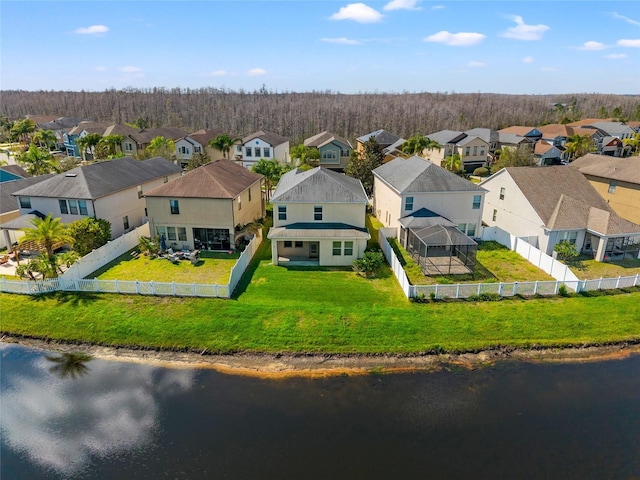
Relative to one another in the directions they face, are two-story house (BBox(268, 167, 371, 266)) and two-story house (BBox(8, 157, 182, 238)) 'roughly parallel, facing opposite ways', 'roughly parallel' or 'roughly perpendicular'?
roughly parallel

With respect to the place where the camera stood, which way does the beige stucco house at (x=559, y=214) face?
facing away from the viewer and to the left of the viewer

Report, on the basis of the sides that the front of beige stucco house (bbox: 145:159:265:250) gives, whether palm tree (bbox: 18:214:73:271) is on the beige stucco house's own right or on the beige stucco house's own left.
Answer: on the beige stucco house's own left

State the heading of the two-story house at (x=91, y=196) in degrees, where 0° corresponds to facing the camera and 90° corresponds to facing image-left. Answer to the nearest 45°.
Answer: approximately 225°

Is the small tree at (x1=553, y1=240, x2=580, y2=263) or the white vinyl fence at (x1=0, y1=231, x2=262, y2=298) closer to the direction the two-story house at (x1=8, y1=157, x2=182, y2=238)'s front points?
the small tree

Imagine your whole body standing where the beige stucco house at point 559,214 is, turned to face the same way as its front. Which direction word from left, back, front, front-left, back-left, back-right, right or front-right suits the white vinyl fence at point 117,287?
left

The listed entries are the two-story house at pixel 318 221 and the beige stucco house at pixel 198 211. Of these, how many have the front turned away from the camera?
2

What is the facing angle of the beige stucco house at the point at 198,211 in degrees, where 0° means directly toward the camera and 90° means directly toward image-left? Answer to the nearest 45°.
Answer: approximately 180°

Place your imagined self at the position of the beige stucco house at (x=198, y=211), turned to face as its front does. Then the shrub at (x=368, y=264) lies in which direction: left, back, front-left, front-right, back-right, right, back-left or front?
back-right

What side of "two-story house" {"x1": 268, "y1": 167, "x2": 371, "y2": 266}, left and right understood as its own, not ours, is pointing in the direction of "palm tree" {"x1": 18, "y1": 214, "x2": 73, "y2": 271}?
left

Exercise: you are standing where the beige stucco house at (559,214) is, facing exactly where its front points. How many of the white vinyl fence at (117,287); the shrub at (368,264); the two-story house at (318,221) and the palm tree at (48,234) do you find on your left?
4

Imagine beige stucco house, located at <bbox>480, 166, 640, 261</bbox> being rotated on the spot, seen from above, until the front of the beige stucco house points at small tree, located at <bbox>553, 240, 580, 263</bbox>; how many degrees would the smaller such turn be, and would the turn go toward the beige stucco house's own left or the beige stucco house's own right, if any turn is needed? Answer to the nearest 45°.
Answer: approximately 135° to the beige stucco house's own left

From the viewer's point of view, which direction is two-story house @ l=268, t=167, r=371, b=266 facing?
away from the camera

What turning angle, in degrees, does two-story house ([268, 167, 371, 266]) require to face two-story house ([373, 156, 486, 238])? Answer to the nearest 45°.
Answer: approximately 90° to its right

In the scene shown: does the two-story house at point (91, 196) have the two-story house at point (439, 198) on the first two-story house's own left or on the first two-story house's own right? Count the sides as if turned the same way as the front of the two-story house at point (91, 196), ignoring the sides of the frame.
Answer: on the first two-story house's own right
